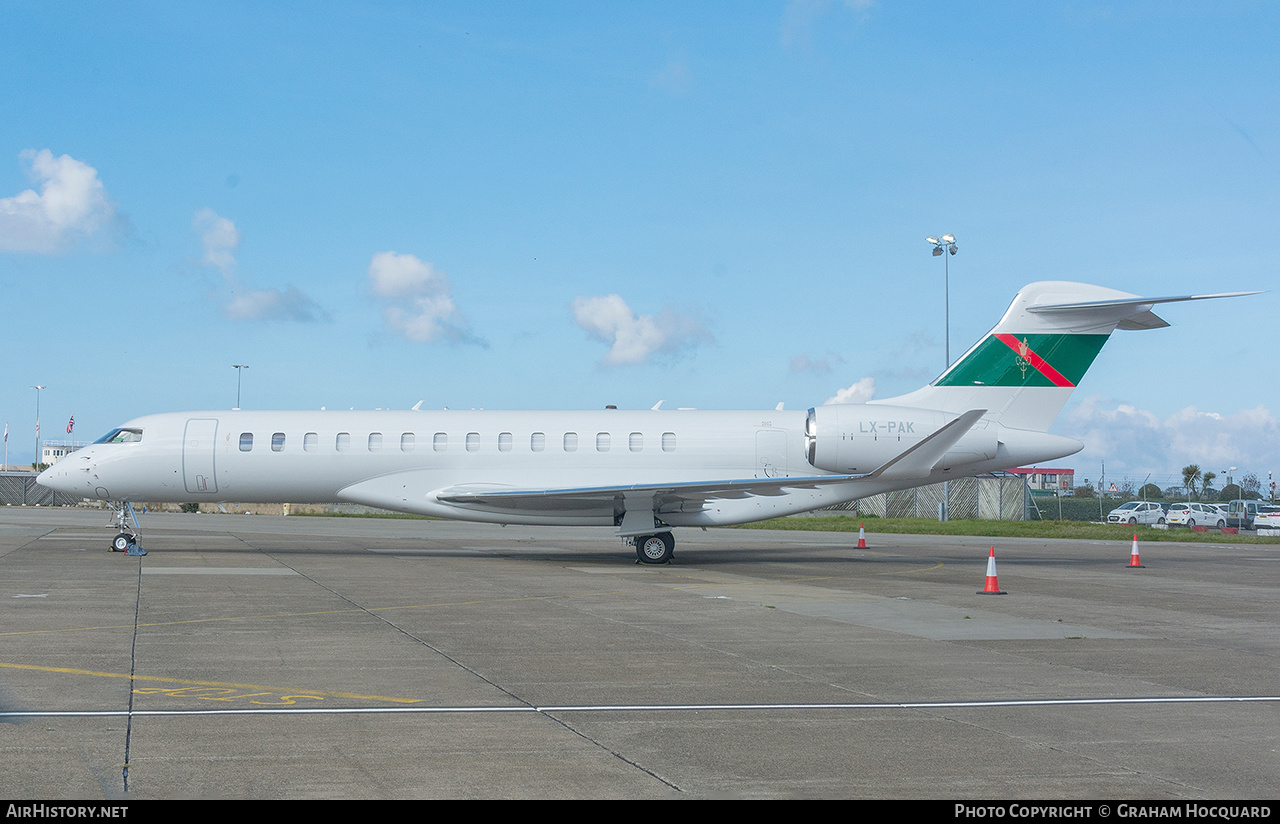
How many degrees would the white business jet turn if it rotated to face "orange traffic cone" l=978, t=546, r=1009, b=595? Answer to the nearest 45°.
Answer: approximately 135° to its left

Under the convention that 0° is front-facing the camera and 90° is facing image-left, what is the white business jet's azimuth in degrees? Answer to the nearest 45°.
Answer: approximately 90°

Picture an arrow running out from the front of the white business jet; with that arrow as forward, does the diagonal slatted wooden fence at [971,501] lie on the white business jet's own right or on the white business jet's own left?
on the white business jet's own right

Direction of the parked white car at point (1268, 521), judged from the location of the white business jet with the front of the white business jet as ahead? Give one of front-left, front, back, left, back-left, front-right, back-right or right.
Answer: back-right
